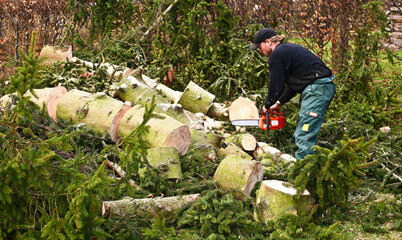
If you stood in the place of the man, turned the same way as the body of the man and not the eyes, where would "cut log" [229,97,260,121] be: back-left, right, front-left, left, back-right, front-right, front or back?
front-right

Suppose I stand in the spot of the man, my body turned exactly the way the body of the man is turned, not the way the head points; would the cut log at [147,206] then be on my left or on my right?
on my left

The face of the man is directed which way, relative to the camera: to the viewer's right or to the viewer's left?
to the viewer's left

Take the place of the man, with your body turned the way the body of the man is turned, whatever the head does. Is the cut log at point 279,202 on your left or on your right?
on your left

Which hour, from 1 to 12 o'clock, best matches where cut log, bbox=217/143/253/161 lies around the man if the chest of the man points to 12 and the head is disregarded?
The cut log is roughly at 11 o'clock from the man.

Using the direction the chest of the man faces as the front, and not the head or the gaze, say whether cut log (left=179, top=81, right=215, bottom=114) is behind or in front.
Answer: in front

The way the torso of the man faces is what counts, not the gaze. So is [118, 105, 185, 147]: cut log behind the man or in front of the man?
in front

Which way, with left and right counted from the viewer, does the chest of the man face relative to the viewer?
facing to the left of the viewer

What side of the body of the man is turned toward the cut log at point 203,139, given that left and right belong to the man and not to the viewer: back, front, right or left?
front

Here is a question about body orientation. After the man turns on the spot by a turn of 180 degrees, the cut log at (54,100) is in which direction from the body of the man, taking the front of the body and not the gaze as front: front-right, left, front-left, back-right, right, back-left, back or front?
back
